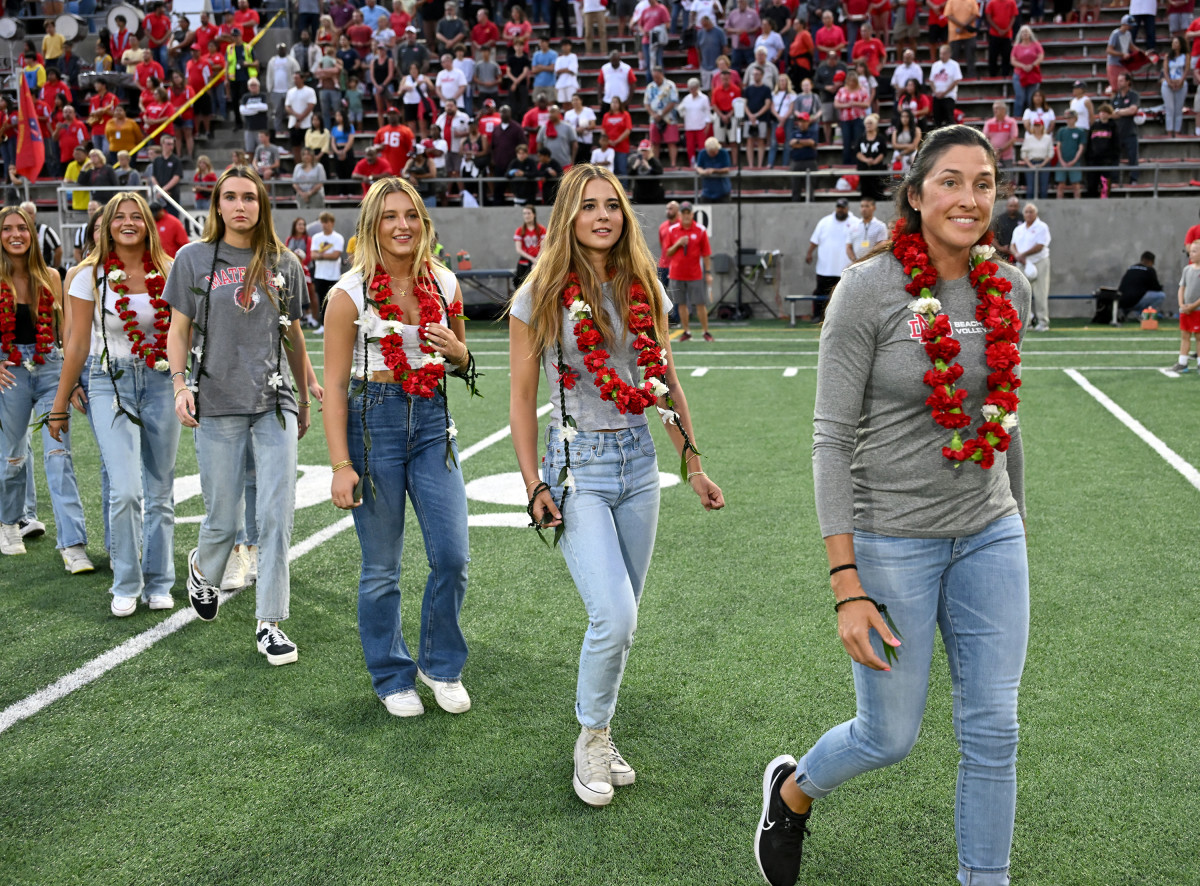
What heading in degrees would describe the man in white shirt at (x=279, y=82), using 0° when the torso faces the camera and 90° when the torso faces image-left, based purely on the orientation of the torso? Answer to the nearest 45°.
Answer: approximately 0°

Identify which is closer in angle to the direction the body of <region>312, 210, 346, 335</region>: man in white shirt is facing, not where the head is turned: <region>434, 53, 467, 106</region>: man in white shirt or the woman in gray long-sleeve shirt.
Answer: the woman in gray long-sleeve shirt

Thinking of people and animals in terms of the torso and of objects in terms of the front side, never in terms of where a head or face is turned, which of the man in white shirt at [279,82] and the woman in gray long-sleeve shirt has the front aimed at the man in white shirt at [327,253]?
the man in white shirt at [279,82]

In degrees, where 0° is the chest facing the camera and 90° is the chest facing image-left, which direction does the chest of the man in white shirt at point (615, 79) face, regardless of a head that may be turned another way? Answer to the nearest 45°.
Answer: approximately 0°

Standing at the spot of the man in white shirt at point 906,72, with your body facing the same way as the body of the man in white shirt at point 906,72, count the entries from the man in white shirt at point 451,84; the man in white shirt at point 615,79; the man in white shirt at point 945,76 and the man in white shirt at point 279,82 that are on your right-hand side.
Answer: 3

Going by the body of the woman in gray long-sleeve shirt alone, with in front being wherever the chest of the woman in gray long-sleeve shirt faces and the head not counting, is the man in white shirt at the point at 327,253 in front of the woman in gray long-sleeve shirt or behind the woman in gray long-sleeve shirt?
behind

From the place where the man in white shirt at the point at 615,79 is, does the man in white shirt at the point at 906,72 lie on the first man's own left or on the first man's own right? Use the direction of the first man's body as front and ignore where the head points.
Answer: on the first man's own left

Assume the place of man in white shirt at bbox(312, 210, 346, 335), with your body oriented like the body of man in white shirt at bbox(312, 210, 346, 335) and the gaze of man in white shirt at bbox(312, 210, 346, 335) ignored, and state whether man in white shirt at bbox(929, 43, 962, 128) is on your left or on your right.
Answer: on your left

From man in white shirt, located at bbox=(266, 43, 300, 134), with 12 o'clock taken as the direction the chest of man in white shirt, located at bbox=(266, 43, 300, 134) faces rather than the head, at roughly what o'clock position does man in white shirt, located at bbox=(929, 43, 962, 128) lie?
man in white shirt, located at bbox=(929, 43, 962, 128) is roughly at 10 o'clock from man in white shirt, located at bbox=(266, 43, 300, 134).
